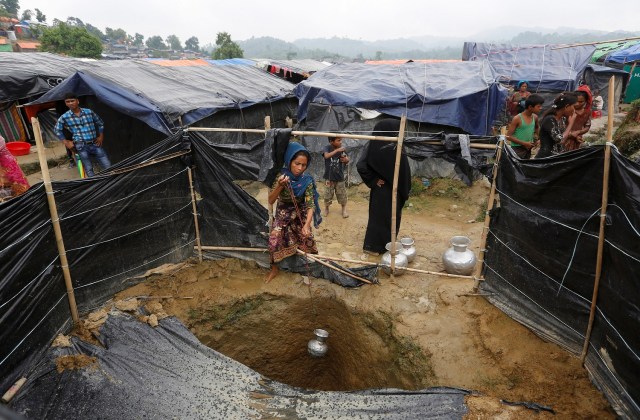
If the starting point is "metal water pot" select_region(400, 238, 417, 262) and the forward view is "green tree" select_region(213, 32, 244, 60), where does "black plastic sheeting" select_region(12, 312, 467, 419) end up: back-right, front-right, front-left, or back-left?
back-left
